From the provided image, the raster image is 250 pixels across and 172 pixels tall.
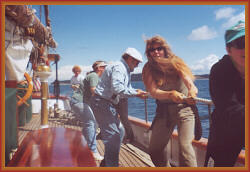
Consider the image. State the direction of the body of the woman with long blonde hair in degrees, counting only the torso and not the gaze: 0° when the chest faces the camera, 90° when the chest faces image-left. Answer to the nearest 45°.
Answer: approximately 0°
